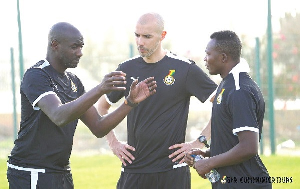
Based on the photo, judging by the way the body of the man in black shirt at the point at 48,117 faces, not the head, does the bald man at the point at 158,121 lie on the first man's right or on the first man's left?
on the first man's left

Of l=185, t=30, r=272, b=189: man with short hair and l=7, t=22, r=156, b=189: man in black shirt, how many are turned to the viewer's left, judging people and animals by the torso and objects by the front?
1

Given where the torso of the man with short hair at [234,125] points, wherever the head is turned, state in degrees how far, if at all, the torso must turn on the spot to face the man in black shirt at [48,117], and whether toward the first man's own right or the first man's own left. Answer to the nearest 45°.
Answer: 0° — they already face them

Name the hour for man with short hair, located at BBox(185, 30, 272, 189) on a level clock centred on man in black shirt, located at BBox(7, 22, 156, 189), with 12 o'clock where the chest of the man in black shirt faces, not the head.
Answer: The man with short hair is roughly at 11 o'clock from the man in black shirt.

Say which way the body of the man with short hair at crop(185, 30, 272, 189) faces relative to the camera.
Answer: to the viewer's left

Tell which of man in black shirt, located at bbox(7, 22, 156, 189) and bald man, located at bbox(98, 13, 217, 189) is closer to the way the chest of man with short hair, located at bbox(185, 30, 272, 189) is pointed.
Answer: the man in black shirt

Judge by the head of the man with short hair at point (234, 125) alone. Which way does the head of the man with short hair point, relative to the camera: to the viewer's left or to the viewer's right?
to the viewer's left

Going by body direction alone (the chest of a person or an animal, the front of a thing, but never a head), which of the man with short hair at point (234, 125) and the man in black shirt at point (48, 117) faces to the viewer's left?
the man with short hair

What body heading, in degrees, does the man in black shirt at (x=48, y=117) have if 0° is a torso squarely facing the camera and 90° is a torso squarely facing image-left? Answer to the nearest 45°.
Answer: approximately 315°
